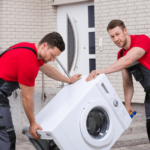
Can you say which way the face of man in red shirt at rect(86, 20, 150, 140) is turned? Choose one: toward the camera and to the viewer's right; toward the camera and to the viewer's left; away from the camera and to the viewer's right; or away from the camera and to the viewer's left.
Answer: toward the camera and to the viewer's left

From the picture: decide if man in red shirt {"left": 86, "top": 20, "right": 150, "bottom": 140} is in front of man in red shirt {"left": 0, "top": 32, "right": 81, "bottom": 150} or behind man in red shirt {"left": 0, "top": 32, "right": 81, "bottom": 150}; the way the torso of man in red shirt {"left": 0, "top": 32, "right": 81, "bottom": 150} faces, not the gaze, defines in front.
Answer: in front

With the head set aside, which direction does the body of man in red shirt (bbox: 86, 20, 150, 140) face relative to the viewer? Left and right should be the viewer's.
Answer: facing the viewer and to the left of the viewer

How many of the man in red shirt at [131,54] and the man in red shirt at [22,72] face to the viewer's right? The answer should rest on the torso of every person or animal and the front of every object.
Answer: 1

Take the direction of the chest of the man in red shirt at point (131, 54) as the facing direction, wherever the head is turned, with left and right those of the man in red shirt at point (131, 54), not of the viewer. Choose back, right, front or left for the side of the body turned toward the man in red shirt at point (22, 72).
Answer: front

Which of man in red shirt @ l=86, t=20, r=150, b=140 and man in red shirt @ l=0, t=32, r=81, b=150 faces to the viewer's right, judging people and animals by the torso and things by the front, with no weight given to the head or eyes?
man in red shirt @ l=0, t=32, r=81, b=150

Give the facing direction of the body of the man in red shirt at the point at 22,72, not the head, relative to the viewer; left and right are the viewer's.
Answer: facing to the right of the viewer
